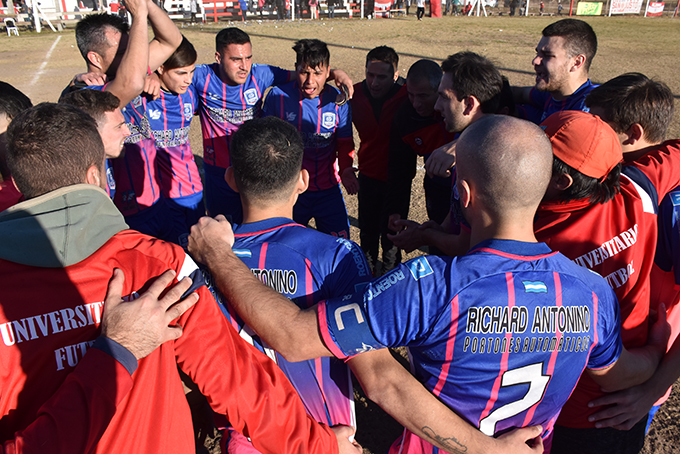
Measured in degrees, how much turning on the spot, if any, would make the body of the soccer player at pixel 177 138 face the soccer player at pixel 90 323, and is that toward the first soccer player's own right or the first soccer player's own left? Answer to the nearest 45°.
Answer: approximately 45° to the first soccer player's own right

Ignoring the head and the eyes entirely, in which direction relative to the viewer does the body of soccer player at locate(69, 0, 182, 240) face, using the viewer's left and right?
facing to the right of the viewer

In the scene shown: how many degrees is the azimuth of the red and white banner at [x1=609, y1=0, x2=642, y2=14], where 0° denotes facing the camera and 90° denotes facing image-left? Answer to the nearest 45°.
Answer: approximately 0°

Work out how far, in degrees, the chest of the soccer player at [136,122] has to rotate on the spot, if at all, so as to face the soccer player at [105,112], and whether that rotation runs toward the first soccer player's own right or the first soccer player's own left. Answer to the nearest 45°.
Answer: approximately 90° to the first soccer player's own right

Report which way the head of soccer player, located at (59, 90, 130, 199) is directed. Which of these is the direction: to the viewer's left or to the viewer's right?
to the viewer's right

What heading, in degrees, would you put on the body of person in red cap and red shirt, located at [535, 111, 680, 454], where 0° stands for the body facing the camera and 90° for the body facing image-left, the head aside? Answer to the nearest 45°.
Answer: approximately 135°

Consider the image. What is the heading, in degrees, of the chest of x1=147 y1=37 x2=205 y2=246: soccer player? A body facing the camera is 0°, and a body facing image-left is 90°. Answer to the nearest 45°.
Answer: approximately 315°

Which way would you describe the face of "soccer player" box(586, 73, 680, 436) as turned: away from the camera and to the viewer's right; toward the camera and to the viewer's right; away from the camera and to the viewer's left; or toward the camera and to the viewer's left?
away from the camera and to the viewer's left

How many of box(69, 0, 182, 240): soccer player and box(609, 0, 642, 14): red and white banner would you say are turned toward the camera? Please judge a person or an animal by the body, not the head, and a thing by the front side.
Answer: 1
